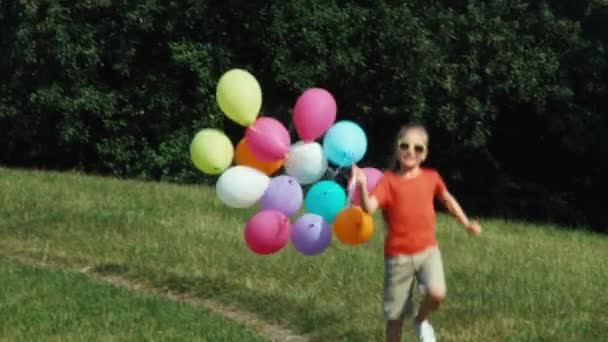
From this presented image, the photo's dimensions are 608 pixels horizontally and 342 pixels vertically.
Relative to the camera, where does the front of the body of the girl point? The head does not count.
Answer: toward the camera

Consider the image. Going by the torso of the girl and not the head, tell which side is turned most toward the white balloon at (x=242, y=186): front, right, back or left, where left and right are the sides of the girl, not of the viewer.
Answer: right

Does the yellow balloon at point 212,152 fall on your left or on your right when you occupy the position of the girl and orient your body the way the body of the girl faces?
on your right

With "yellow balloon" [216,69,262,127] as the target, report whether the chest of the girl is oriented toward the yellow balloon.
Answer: no

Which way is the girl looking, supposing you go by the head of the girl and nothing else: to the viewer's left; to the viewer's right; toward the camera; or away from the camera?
toward the camera

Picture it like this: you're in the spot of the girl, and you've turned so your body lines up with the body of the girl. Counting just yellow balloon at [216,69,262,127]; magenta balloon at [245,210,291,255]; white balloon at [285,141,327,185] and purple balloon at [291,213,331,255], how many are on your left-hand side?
0

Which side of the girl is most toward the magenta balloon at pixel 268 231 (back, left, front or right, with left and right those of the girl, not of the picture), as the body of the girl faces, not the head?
right

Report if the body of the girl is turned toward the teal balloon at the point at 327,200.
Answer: no
